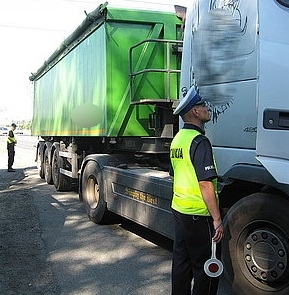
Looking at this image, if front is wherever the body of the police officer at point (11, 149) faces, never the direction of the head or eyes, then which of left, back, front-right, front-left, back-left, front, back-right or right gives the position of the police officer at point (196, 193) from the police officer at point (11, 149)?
right

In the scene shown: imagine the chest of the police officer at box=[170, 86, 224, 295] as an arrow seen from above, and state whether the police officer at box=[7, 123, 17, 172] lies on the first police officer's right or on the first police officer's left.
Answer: on the first police officer's left

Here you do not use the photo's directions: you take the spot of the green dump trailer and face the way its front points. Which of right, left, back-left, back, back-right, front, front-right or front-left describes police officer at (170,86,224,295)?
front-right

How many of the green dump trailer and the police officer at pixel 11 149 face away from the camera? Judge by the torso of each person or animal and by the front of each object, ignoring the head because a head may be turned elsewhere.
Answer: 0

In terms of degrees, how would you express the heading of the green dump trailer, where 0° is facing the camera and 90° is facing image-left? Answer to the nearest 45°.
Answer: approximately 315°

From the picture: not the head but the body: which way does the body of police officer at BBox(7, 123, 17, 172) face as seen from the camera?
to the viewer's right

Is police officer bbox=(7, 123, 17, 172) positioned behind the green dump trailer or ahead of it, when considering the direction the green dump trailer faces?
behind
